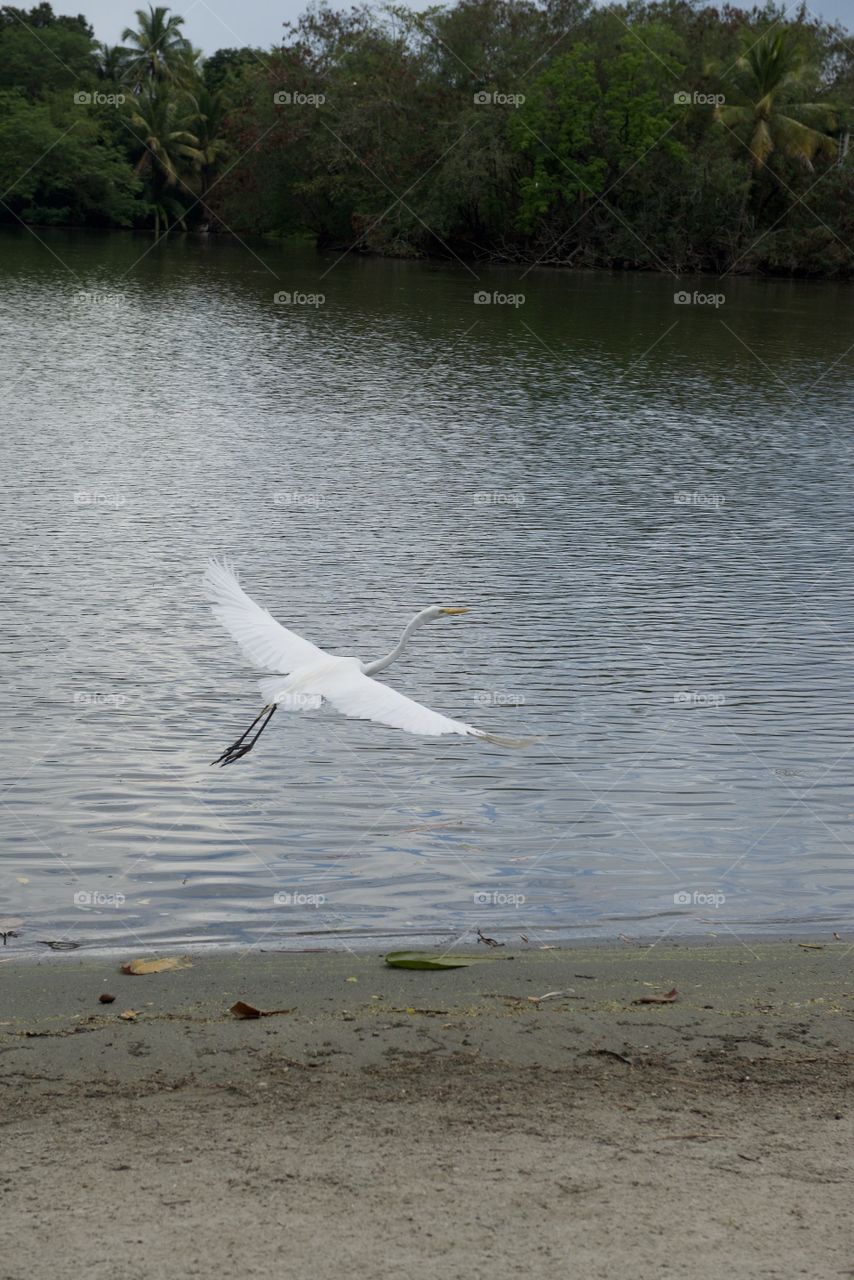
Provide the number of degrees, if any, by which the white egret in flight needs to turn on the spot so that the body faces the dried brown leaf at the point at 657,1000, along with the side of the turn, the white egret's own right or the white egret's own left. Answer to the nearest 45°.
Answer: approximately 90° to the white egret's own right

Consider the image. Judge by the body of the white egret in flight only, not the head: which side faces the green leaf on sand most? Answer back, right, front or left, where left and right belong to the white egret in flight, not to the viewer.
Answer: right

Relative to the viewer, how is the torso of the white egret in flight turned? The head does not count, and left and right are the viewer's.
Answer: facing away from the viewer and to the right of the viewer
